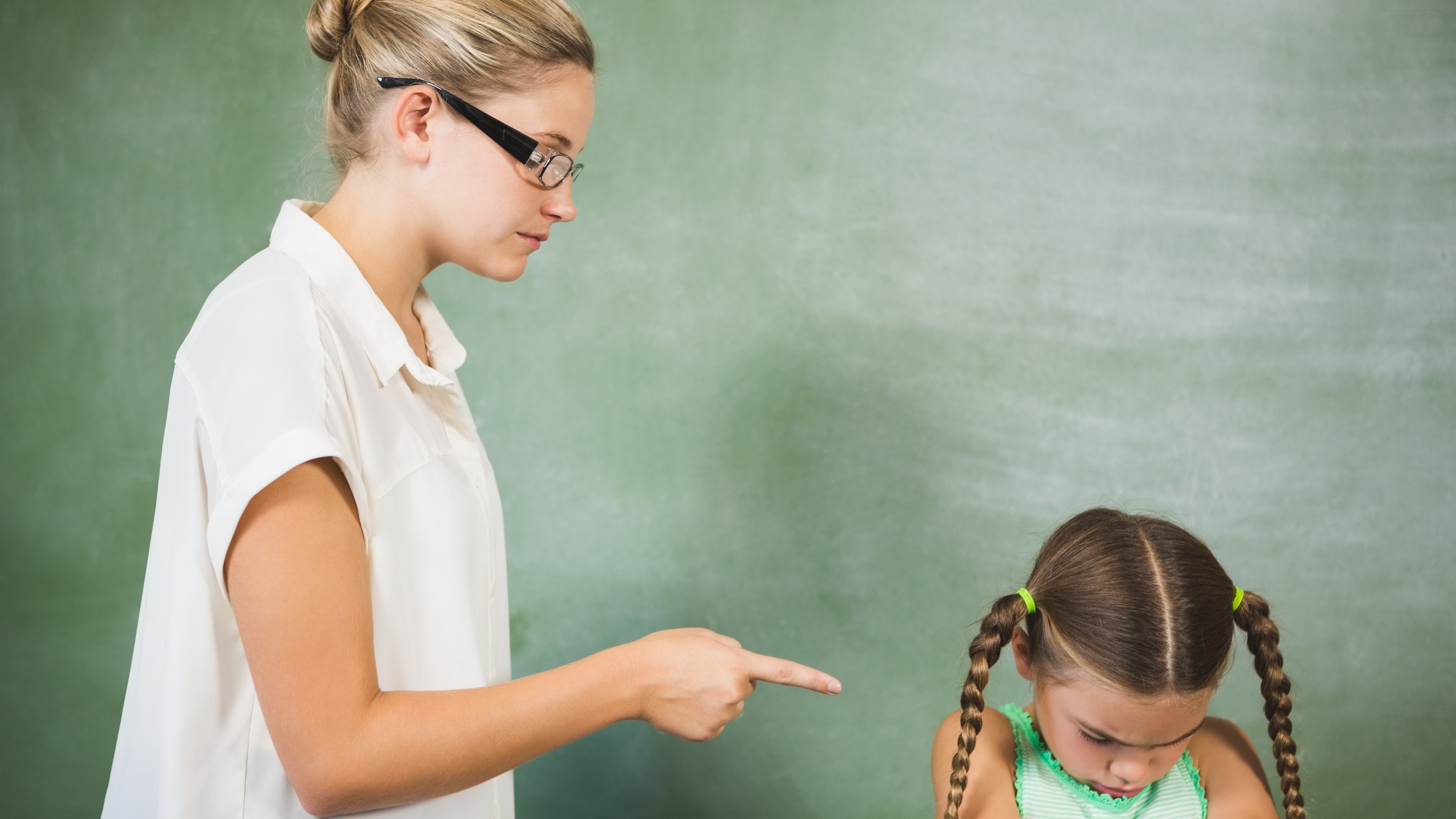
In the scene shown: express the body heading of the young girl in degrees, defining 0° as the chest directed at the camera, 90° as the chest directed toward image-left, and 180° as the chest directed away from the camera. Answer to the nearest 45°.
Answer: approximately 0°

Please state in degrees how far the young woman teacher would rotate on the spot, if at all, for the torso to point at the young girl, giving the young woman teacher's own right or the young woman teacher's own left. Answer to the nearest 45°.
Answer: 0° — they already face them

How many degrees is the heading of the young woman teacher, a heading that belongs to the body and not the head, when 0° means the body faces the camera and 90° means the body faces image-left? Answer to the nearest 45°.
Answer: approximately 270°

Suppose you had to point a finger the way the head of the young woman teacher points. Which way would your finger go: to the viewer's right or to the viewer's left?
to the viewer's right

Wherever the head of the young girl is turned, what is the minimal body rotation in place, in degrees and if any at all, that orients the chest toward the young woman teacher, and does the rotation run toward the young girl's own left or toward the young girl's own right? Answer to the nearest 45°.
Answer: approximately 45° to the young girl's own right

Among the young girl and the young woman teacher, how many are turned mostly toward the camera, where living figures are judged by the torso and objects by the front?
1
